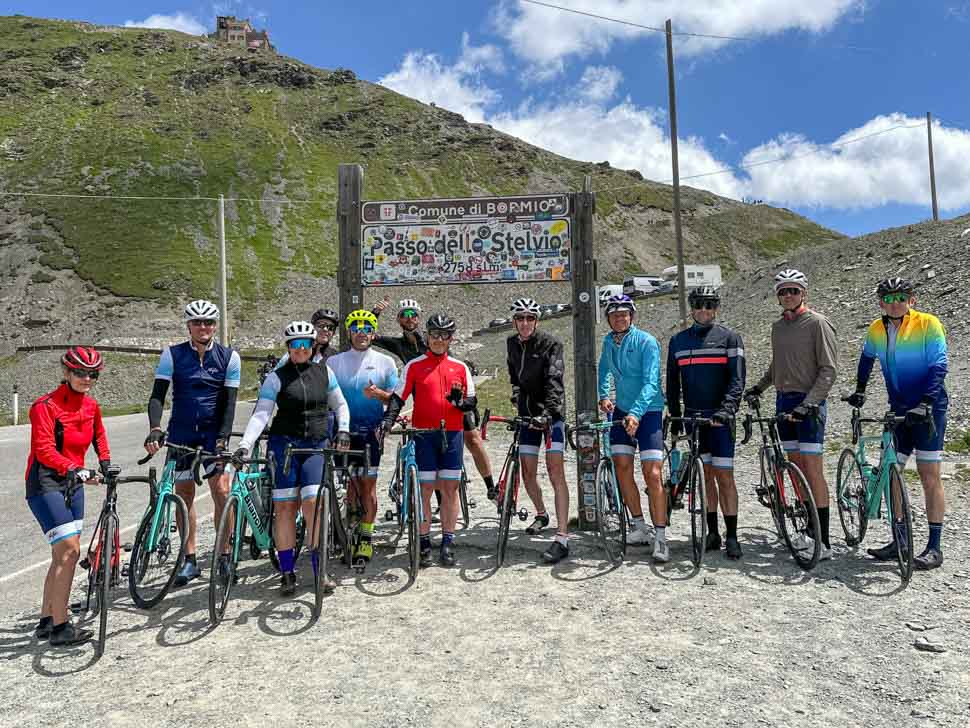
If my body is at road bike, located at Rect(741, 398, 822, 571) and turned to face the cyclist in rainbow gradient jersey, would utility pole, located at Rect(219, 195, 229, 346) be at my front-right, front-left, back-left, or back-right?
back-left

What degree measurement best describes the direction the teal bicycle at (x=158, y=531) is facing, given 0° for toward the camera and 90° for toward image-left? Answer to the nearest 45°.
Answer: approximately 45°

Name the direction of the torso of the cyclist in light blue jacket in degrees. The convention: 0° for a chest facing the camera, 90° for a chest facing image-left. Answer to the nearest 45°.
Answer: approximately 45°

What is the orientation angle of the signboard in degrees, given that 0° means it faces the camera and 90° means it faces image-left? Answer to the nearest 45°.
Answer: approximately 0°
